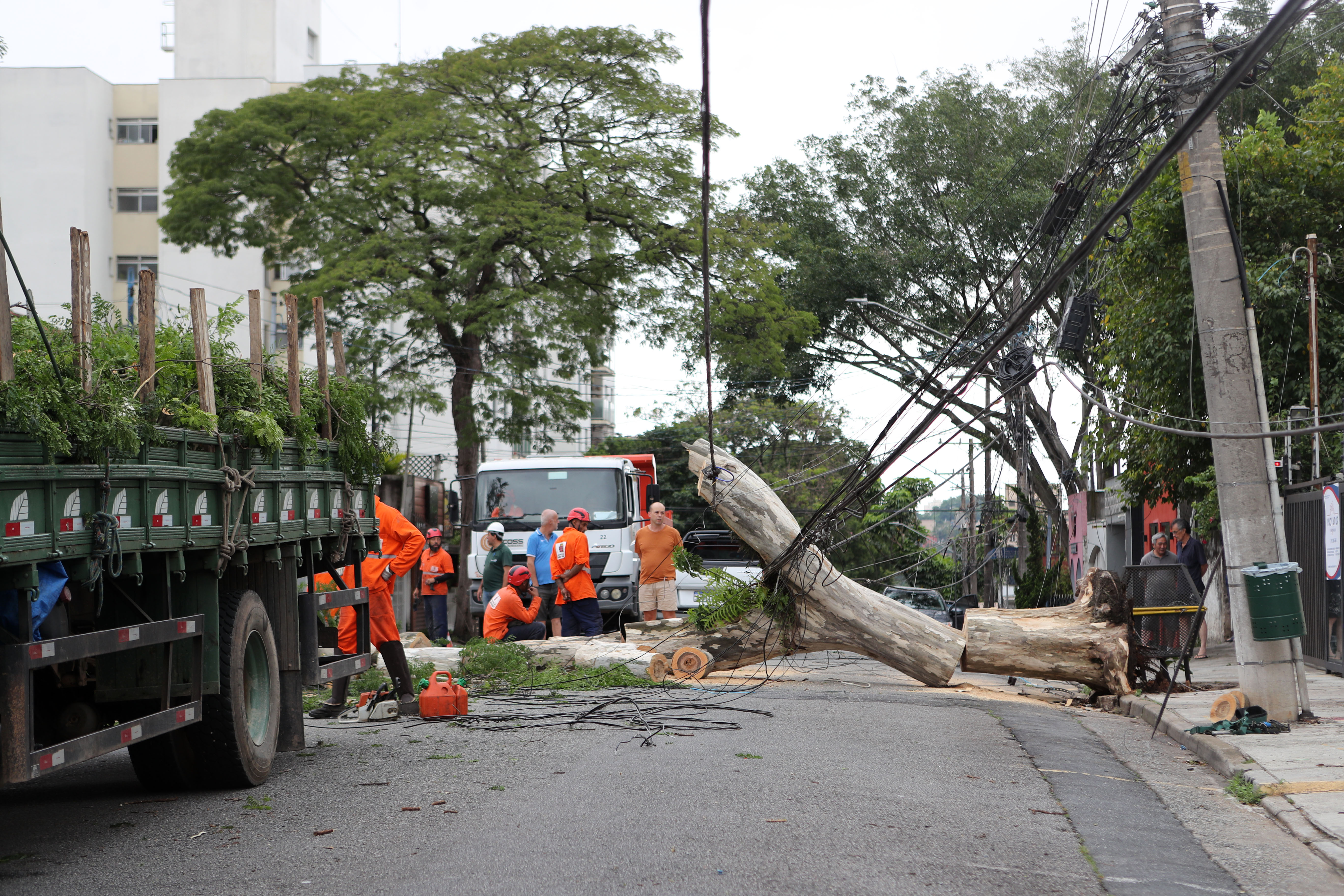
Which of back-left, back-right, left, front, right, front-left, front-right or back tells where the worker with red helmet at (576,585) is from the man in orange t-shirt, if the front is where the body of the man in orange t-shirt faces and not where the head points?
front-right

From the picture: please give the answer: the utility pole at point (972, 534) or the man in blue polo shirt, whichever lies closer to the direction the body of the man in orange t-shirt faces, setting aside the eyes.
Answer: the man in blue polo shirt

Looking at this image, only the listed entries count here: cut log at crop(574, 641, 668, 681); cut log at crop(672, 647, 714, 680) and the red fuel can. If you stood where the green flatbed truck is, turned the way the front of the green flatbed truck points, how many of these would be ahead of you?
0

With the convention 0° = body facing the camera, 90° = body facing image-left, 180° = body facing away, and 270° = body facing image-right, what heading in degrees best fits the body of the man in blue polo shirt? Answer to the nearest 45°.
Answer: approximately 315°

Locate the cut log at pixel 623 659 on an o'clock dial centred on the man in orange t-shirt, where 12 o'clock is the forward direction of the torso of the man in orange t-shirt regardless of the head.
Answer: The cut log is roughly at 12 o'clock from the man in orange t-shirt.

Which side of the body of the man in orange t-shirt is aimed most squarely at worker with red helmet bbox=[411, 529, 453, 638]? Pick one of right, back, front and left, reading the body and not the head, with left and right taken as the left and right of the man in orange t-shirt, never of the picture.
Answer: right

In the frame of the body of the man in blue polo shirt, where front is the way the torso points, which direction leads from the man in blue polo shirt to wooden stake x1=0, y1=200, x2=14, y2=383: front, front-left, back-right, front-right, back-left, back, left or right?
front-right

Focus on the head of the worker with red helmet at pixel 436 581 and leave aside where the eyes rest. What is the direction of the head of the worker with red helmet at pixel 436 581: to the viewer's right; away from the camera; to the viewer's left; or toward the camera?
toward the camera

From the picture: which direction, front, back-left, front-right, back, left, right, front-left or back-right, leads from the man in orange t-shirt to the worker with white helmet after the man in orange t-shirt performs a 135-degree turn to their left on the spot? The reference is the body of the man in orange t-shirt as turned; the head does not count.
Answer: back-left

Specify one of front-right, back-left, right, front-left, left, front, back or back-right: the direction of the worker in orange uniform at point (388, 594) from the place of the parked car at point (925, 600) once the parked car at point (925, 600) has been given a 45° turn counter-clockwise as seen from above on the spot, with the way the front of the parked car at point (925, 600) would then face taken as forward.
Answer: front-right

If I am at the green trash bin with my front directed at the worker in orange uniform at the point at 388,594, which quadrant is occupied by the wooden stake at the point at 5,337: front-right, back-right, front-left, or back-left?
front-left

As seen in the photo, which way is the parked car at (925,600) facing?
toward the camera

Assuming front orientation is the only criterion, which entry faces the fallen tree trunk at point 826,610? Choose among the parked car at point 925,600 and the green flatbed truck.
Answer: the parked car

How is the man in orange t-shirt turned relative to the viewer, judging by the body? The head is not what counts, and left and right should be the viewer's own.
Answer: facing the viewer
